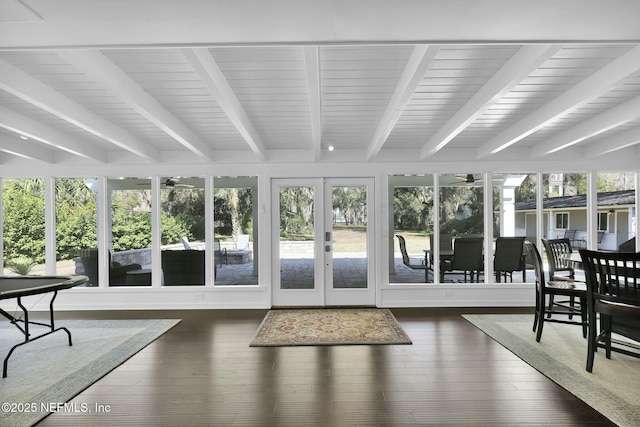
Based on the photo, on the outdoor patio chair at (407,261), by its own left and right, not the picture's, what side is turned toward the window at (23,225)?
back

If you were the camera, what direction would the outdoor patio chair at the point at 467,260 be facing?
facing away from the viewer and to the left of the viewer

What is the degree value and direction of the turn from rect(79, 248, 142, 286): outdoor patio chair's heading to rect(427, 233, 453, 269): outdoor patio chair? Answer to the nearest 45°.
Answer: approximately 45° to its right

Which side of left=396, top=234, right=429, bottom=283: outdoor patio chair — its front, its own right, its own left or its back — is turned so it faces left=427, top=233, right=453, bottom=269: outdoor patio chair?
front

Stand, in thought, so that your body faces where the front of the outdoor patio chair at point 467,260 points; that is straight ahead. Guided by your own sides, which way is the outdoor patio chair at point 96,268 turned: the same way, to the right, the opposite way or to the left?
to the right

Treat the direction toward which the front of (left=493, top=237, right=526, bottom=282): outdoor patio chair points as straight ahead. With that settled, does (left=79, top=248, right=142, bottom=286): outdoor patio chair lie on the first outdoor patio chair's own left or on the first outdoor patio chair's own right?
on the first outdoor patio chair's own left

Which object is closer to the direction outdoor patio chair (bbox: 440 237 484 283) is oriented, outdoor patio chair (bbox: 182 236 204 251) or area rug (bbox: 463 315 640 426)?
the outdoor patio chair

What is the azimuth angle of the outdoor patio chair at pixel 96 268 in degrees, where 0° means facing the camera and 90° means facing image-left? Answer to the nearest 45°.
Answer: approximately 270°

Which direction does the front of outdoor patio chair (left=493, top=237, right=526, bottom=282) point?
away from the camera

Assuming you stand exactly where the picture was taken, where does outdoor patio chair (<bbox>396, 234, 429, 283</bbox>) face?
facing to the right of the viewer

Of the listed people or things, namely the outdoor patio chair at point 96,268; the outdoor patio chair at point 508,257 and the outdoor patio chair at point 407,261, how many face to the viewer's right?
2
